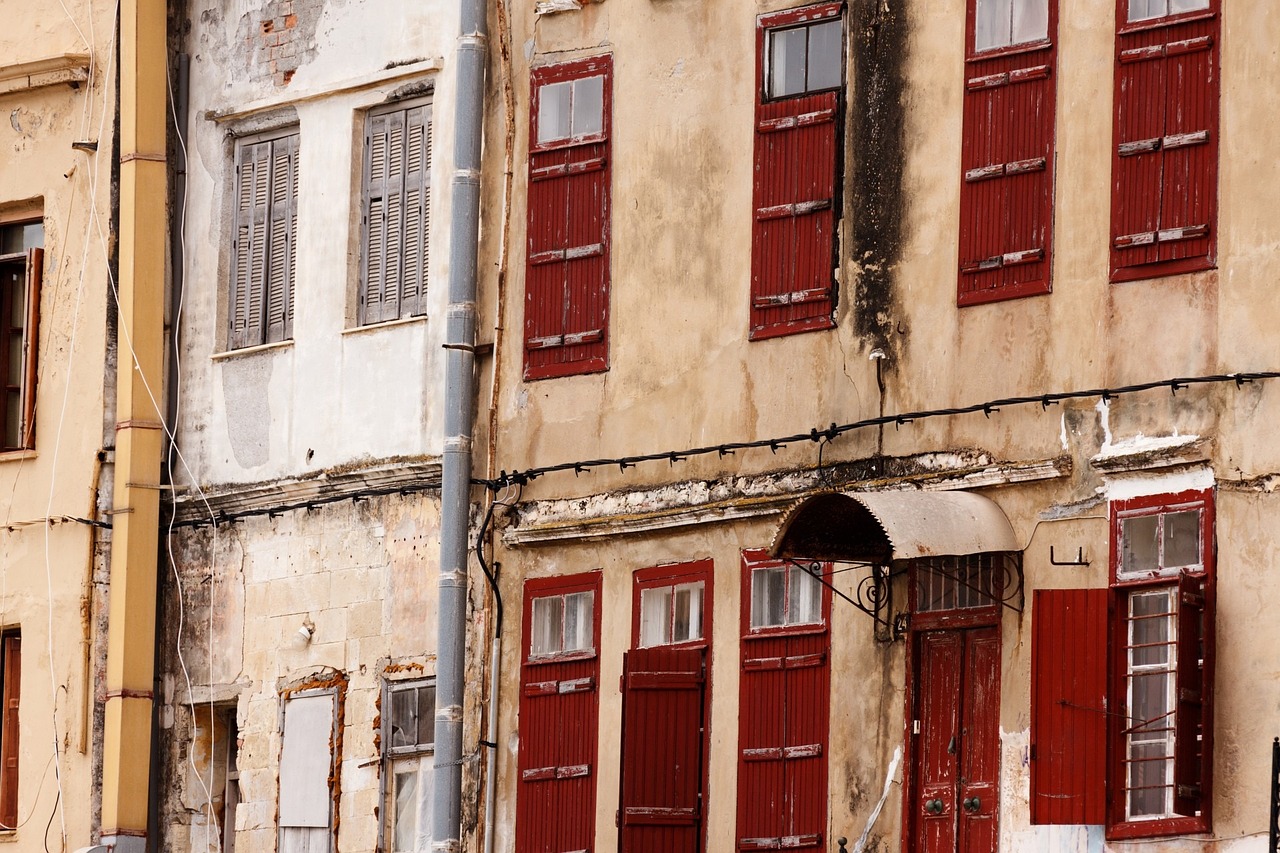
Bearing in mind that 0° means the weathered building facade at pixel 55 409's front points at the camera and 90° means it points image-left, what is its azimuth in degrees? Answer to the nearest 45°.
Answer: approximately 45°

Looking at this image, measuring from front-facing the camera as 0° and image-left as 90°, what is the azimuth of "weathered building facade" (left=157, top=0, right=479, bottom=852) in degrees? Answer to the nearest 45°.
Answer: approximately 45°

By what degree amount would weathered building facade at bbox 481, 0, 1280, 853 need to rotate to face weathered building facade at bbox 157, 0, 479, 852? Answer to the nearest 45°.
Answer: approximately 90° to its right

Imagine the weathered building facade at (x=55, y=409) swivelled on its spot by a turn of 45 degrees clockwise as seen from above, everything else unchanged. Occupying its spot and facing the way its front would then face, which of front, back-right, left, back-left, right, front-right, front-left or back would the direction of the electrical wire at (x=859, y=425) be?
back-left

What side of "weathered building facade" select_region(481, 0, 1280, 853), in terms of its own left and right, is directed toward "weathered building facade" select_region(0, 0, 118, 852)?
right

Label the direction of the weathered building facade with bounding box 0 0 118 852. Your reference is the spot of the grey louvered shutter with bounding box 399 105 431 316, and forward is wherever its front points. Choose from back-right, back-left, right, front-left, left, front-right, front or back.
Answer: right

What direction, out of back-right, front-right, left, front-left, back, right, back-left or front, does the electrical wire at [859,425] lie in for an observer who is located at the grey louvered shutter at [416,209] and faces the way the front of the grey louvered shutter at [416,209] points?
left

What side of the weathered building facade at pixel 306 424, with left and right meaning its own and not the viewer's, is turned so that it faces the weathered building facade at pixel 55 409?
right

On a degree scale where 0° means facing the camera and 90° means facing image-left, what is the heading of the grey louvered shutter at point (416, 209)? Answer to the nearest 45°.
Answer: approximately 45°

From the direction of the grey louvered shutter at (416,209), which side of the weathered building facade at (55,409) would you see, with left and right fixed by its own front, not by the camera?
left

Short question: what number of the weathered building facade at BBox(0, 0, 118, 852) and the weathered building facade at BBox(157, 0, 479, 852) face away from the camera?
0

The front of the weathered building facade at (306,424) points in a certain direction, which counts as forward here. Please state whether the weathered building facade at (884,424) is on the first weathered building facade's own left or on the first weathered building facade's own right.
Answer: on the first weathered building facade's own left
